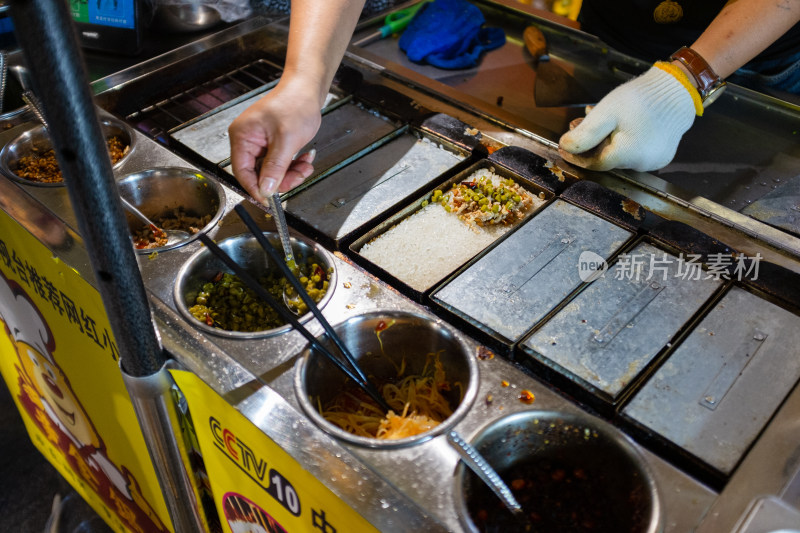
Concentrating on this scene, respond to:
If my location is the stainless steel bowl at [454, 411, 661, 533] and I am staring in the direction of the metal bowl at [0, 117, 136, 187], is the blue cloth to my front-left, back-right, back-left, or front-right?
front-right

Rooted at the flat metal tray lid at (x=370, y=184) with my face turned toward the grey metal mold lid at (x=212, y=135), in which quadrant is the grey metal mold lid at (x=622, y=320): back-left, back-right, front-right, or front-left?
back-left

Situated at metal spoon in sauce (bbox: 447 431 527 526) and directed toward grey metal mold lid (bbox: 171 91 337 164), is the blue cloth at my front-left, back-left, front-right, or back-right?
front-right

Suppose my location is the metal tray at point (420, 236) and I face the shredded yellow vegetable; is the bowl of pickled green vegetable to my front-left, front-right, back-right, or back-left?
front-right

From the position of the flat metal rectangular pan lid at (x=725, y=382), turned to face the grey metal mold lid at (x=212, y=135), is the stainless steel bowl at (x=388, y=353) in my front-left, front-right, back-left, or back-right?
front-left

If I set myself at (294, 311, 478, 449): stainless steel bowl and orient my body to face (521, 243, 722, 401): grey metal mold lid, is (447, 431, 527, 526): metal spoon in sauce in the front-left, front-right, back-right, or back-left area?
front-right

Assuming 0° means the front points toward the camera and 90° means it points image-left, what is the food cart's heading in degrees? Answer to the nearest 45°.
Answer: approximately 45°

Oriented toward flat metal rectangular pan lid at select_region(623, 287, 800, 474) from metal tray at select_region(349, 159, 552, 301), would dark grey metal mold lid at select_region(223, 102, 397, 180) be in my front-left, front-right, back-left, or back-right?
back-left
